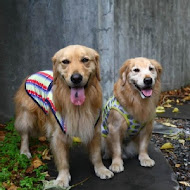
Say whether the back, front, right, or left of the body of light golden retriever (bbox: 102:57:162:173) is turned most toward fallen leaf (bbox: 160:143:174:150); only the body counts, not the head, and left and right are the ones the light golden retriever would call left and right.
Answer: left

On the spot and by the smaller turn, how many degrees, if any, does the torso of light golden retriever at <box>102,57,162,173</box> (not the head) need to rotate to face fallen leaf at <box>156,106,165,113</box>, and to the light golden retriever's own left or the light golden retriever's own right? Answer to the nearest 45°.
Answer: approximately 135° to the light golden retriever's own left

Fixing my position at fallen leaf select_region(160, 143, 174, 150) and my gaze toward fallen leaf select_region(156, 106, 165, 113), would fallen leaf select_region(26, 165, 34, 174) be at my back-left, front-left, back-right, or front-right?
back-left

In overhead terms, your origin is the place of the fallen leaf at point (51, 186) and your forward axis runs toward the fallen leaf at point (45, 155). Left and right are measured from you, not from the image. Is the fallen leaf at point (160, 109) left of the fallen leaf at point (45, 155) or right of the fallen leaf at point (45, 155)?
right

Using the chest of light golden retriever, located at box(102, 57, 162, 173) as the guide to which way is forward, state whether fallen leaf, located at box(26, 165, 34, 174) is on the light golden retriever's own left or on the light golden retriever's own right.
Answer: on the light golden retriever's own right

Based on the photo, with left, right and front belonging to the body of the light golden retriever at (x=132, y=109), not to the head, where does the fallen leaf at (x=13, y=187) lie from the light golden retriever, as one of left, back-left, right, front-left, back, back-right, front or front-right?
right

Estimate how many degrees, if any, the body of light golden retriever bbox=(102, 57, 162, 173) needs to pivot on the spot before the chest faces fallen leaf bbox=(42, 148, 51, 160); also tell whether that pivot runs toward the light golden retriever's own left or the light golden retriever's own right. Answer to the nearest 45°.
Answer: approximately 135° to the light golden retriever's own right

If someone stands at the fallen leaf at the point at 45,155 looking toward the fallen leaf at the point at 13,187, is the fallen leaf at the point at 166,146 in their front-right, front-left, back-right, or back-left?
back-left

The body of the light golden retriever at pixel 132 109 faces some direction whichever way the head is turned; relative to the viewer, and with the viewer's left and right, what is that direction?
facing the viewer and to the right of the viewer

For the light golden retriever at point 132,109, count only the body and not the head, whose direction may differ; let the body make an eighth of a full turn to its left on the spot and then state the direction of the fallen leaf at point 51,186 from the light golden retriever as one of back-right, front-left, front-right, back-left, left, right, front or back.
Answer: back-right

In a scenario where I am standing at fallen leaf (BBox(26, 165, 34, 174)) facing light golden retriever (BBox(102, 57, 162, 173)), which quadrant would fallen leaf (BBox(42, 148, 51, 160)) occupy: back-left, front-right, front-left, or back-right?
front-left
